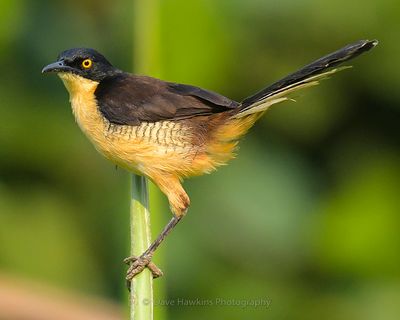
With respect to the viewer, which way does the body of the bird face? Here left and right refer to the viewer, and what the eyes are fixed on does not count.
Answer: facing to the left of the viewer
